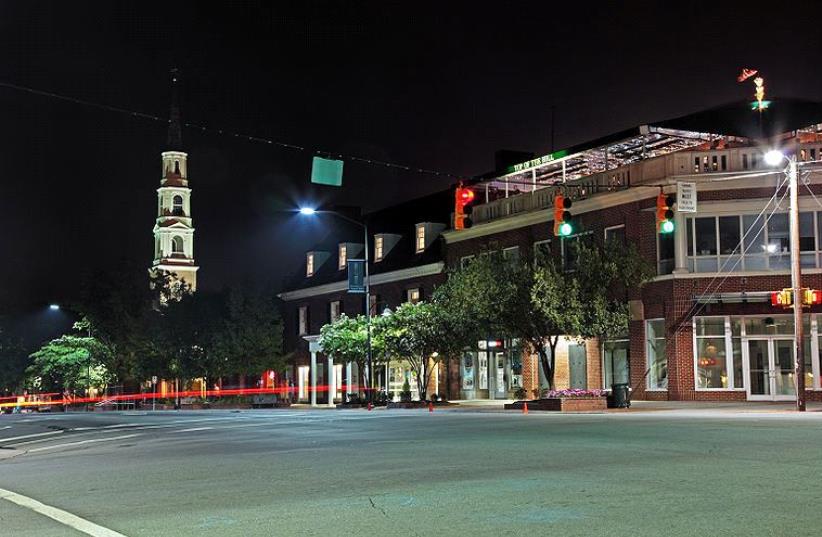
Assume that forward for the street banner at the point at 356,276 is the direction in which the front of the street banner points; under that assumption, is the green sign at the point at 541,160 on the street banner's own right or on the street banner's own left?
on the street banner's own left

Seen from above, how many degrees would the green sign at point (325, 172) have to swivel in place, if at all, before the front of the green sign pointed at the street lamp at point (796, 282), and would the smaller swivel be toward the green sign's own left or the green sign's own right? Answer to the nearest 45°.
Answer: approximately 90° to the green sign's own left

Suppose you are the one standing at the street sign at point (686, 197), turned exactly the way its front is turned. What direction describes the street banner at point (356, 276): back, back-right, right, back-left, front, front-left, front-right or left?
back-right

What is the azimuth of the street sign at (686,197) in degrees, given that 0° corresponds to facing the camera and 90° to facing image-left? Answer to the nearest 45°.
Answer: approximately 0°

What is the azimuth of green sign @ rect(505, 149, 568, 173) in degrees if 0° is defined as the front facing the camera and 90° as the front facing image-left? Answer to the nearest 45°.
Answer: approximately 45°

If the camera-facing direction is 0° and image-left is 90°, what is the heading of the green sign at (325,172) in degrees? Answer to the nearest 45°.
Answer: approximately 0°

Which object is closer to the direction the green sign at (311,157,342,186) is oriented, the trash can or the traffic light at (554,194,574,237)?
the traffic light

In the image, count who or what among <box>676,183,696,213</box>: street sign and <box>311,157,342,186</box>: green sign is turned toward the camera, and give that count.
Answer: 2

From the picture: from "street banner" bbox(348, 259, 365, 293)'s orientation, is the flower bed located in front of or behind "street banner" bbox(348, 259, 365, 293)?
in front

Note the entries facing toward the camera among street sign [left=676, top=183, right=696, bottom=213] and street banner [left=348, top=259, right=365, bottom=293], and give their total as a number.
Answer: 2
